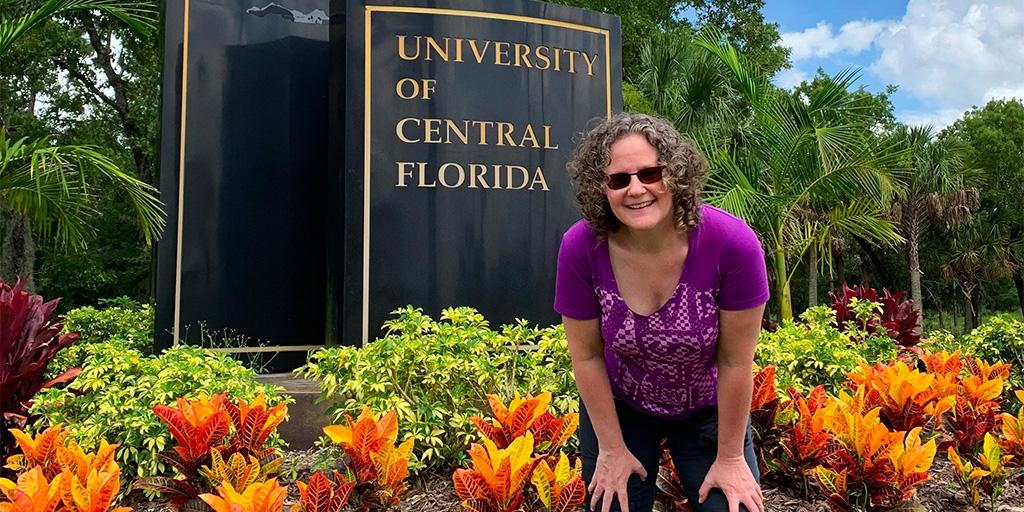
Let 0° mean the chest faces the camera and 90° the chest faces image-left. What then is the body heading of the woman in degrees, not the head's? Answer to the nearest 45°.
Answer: approximately 0°

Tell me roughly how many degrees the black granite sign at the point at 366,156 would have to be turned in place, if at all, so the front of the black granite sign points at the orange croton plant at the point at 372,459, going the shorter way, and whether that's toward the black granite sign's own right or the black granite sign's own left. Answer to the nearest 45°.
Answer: approximately 45° to the black granite sign's own right

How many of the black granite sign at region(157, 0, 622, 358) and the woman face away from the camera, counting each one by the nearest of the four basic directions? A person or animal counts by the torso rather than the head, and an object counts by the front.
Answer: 0

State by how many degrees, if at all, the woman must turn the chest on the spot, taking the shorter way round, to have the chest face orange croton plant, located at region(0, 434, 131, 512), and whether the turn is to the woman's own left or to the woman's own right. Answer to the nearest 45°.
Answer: approximately 90° to the woman's own right

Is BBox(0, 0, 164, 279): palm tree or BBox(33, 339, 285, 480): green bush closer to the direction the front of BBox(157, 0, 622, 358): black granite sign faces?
the green bush

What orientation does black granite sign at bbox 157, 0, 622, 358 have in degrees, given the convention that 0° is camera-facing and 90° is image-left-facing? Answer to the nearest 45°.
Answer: approximately 315°

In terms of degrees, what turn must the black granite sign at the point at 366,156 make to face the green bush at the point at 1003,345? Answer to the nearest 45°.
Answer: approximately 45° to its left

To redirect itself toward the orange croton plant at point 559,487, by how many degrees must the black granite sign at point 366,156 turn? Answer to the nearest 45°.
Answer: approximately 45° to its right

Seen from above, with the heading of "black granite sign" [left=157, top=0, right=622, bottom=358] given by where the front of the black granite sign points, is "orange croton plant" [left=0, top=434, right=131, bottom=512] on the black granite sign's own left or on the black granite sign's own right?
on the black granite sign's own right
